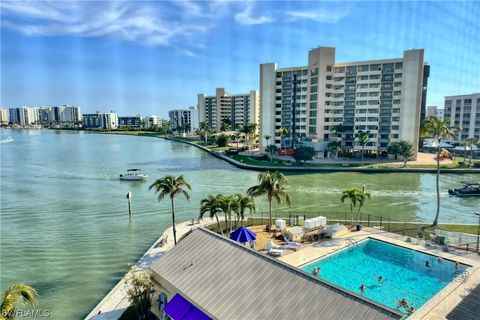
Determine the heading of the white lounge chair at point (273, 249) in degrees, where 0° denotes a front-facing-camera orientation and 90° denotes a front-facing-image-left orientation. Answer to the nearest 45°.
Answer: approximately 315°

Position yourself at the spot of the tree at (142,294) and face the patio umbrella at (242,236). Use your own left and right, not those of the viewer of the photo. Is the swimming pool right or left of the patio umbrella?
right

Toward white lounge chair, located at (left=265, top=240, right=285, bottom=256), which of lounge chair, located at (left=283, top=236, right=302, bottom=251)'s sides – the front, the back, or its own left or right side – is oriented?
right

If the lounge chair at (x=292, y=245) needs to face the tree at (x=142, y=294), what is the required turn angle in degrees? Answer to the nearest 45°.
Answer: approximately 90° to its right

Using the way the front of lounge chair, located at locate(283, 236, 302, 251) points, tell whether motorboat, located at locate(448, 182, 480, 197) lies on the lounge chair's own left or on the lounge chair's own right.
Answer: on the lounge chair's own left

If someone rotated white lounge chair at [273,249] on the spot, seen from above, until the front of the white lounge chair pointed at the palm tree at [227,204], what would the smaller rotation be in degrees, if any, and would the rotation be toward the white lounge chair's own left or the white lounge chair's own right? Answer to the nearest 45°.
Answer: approximately 180°

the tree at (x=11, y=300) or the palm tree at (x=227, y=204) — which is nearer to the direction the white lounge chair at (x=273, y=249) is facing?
the tree

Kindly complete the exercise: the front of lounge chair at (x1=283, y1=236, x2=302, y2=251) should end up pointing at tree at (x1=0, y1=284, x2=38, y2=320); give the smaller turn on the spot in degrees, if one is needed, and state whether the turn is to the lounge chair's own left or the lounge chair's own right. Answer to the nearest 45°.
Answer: approximately 90° to the lounge chair's own right
